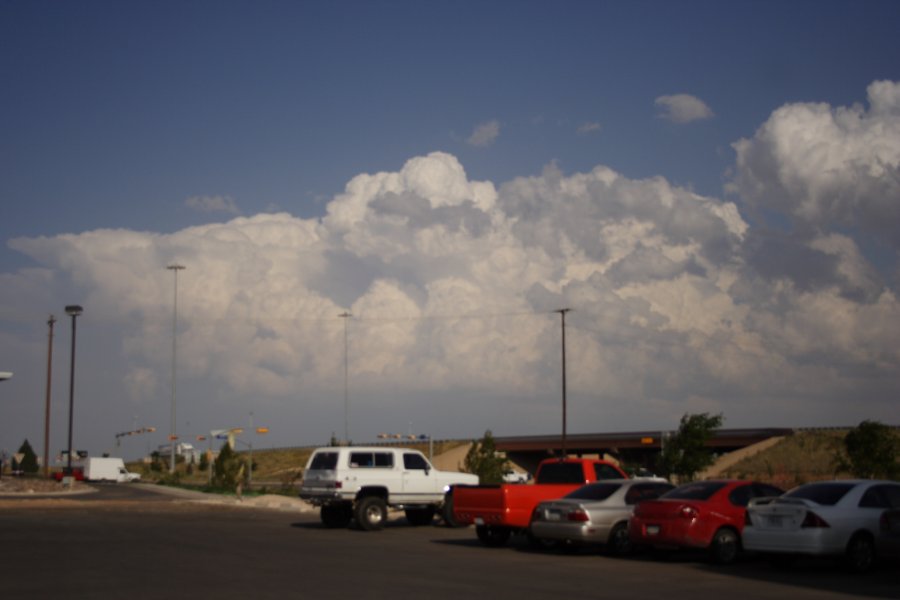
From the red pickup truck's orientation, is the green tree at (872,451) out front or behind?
out front

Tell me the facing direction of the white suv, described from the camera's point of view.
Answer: facing away from the viewer and to the right of the viewer

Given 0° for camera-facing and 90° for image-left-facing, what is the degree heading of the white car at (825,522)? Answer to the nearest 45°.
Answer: approximately 225°

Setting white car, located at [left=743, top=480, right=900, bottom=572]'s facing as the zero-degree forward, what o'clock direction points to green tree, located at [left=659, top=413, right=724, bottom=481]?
The green tree is roughly at 10 o'clock from the white car.

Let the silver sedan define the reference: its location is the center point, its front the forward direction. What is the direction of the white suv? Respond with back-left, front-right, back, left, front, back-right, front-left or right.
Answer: left

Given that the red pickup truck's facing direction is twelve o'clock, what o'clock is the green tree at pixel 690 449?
The green tree is roughly at 11 o'clock from the red pickup truck.

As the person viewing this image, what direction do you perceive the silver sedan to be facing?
facing away from the viewer and to the right of the viewer

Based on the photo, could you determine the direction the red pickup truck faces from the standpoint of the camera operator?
facing away from the viewer and to the right of the viewer

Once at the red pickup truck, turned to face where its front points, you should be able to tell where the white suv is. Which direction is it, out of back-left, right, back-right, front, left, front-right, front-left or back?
left
